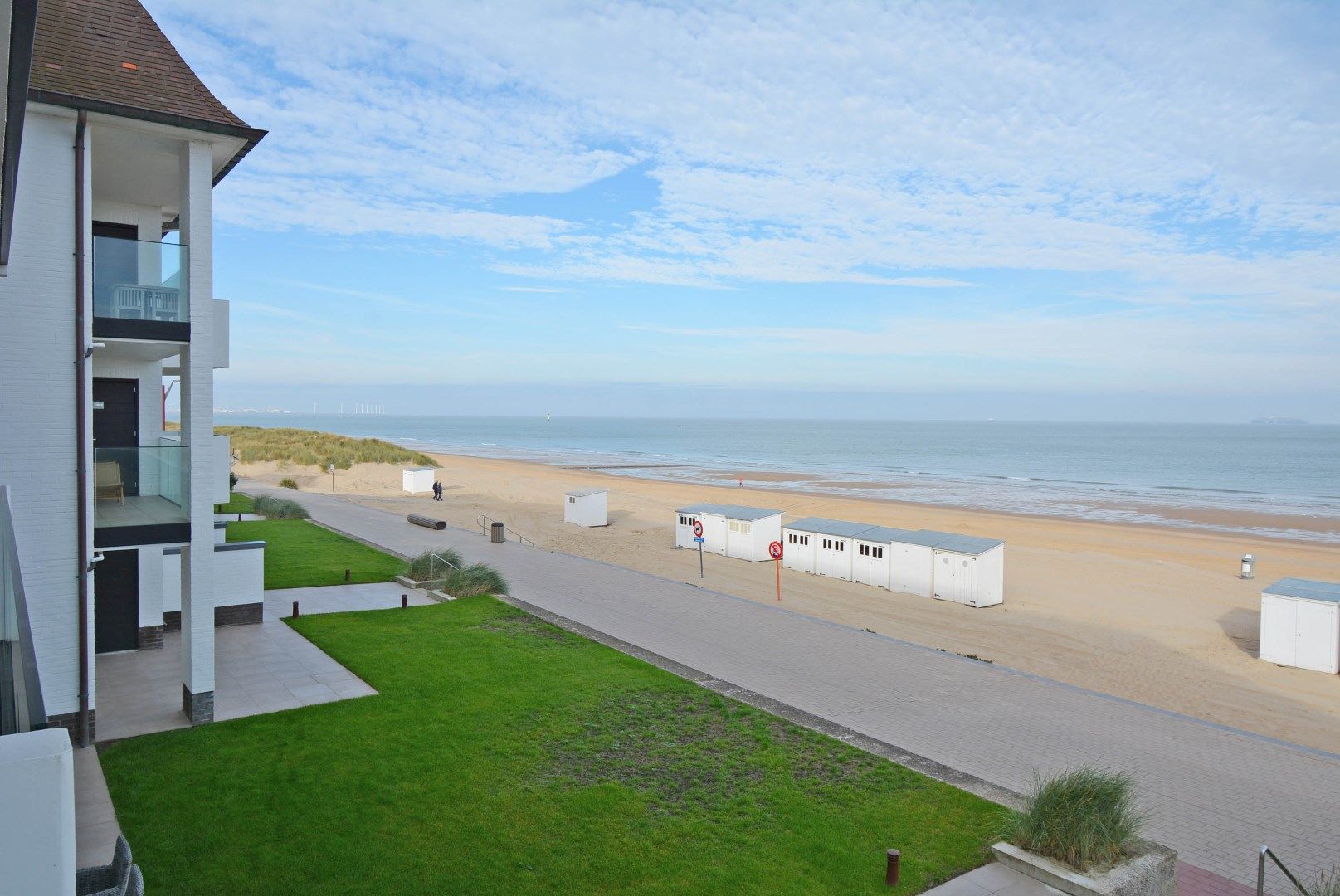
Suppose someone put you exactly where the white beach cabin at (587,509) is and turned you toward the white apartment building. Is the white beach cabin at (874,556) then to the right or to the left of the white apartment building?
left

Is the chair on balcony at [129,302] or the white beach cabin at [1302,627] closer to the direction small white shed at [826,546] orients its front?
the chair on balcony

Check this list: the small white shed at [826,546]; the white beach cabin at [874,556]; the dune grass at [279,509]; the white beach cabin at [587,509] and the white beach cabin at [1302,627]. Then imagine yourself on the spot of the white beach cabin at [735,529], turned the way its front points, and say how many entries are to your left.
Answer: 3

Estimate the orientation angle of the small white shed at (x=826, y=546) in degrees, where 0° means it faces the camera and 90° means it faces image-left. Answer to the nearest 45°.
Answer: approximately 45°

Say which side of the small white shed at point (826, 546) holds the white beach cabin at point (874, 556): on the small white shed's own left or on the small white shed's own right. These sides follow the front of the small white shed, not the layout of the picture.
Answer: on the small white shed's own left

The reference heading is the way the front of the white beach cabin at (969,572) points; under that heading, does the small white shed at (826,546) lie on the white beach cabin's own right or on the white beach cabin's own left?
on the white beach cabin's own right

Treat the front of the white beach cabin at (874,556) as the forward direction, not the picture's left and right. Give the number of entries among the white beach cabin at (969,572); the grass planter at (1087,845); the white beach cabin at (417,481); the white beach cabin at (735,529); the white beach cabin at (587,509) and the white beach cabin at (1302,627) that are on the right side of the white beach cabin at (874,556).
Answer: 3

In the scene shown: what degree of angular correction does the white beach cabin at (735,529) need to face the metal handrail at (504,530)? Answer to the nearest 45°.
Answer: approximately 90° to its right

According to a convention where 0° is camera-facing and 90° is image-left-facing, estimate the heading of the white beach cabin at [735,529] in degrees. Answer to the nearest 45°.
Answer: approximately 45°
